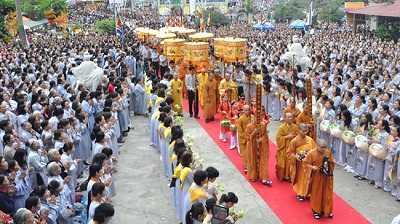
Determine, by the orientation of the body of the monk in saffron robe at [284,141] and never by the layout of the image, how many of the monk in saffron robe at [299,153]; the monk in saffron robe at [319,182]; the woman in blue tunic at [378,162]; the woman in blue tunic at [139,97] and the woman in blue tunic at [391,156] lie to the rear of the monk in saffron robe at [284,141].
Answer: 1

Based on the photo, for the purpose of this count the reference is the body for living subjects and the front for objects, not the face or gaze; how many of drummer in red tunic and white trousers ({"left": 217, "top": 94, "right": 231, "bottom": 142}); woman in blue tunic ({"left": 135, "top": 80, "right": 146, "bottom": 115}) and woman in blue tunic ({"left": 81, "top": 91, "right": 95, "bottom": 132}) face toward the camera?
1

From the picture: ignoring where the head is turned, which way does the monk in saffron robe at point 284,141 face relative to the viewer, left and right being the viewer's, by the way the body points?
facing the viewer and to the right of the viewer

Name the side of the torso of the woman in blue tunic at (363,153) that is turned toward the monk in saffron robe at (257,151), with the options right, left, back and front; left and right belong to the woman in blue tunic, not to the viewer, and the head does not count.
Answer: front

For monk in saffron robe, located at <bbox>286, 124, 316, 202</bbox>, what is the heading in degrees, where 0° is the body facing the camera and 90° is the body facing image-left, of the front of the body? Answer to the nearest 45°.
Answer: approximately 315°

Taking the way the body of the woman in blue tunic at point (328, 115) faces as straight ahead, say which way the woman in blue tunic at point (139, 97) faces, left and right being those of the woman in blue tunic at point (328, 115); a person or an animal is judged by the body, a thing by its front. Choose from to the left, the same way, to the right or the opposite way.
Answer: the opposite way

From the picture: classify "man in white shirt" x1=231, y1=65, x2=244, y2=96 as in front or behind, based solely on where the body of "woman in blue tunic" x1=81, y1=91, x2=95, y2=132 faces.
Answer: in front

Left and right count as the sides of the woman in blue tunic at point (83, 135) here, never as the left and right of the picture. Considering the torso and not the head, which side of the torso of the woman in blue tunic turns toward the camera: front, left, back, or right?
right

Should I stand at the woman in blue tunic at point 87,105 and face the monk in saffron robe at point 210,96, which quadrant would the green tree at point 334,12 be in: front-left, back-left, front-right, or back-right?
front-left

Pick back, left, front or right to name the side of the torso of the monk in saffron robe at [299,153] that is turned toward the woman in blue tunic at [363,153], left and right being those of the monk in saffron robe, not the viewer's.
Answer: left

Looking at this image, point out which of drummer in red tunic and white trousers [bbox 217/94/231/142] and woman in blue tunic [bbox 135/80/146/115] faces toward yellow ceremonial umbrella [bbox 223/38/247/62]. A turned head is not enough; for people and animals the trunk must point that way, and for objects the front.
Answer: the woman in blue tunic

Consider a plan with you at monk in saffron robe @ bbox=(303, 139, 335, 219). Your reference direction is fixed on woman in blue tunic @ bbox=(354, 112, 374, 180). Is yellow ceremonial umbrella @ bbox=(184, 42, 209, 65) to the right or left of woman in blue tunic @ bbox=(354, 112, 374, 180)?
left

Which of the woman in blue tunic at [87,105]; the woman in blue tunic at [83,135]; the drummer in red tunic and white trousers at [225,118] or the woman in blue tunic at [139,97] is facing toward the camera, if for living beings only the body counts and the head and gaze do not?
the drummer in red tunic and white trousers

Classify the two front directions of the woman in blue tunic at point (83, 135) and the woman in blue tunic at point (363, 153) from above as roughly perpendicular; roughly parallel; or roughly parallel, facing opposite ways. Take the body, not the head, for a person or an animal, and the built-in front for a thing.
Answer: roughly parallel, facing opposite ways

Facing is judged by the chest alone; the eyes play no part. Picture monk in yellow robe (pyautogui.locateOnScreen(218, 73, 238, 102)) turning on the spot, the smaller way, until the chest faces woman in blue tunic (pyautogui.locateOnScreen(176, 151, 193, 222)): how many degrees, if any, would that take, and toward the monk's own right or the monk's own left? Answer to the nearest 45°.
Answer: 0° — they already face them

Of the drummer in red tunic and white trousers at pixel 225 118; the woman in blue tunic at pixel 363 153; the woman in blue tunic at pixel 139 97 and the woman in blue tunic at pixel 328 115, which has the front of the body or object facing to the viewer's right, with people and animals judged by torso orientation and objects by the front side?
the woman in blue tunic at pixel 139 97

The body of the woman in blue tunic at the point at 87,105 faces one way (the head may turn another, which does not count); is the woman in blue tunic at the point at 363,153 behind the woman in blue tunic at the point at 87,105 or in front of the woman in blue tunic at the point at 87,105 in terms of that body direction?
in front

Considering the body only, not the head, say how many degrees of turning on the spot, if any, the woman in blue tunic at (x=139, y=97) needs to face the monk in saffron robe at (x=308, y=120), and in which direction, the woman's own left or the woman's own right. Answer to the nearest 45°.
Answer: approximately 45° to the woman's own right

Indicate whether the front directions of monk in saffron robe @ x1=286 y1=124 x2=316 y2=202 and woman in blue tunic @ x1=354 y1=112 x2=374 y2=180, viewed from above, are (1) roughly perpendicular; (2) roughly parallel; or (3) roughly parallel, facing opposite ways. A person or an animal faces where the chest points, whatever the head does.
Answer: roughly perpendicular
